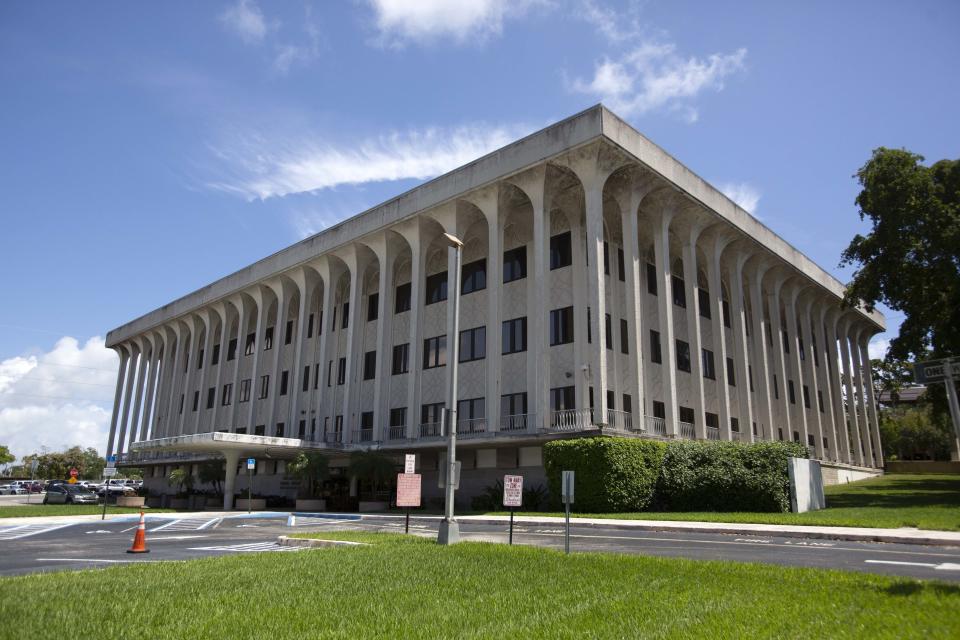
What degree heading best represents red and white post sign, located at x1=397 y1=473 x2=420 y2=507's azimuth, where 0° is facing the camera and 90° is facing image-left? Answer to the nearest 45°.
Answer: approximately 0°

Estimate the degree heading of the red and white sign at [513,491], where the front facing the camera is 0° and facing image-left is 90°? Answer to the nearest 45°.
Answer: approximately 0°

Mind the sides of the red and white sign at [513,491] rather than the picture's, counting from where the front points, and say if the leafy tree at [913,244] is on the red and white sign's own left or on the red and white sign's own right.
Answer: on the red and white sign's own left

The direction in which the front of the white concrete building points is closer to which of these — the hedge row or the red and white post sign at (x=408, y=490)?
the red and white post sign

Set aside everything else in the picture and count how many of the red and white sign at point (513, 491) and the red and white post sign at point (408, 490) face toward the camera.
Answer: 2

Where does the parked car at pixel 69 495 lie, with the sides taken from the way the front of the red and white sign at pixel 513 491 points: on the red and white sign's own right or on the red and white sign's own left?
on the red and white sign's own right

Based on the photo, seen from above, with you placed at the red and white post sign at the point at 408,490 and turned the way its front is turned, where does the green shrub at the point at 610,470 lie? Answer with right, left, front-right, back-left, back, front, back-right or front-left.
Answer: back-left

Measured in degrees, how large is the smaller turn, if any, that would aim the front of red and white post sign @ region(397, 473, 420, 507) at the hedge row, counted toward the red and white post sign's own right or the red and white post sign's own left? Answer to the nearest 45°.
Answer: approximately 135° to the red and white post sign's own left

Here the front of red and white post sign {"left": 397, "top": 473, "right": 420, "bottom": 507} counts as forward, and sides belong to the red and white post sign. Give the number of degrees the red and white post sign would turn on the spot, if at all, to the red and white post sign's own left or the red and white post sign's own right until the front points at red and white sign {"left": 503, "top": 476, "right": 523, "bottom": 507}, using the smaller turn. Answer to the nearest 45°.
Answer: approximately 45° to the red and white post sign's own left

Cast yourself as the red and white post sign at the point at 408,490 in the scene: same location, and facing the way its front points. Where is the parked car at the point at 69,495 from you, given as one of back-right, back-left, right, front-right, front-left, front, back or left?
back-right

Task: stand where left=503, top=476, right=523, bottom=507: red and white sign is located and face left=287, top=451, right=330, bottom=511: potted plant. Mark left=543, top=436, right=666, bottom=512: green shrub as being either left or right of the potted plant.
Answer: right

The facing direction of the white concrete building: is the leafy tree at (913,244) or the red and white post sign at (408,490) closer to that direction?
the red and white post sign

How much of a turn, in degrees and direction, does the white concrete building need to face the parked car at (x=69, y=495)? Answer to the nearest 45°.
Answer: approximately 45° to its right
